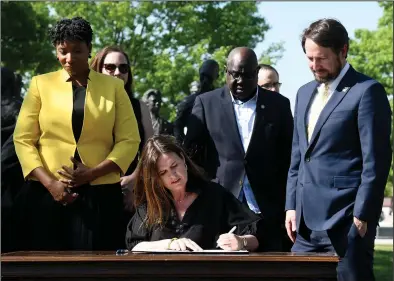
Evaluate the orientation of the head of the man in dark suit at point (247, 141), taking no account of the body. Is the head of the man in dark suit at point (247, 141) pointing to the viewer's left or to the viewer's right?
to the viewer's left

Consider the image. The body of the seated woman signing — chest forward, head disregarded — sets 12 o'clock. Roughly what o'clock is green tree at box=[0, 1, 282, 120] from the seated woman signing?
The green tree is roughly at 6 o'clock from the seated woman signing.

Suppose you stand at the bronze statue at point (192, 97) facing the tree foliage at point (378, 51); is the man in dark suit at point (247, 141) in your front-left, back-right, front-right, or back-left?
back-right

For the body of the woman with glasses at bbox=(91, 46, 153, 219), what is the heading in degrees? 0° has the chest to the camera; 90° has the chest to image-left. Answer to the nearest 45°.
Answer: approximately 0°

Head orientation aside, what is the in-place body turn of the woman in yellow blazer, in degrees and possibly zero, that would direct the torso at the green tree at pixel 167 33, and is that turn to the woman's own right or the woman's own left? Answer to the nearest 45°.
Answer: approximately 180°

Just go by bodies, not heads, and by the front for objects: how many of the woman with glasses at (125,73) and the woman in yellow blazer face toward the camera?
2

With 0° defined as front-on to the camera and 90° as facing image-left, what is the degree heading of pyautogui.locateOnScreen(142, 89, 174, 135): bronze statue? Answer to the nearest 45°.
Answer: approximately 315°

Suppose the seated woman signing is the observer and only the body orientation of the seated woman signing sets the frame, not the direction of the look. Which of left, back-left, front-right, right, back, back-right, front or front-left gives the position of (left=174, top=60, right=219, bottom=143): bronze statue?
back
